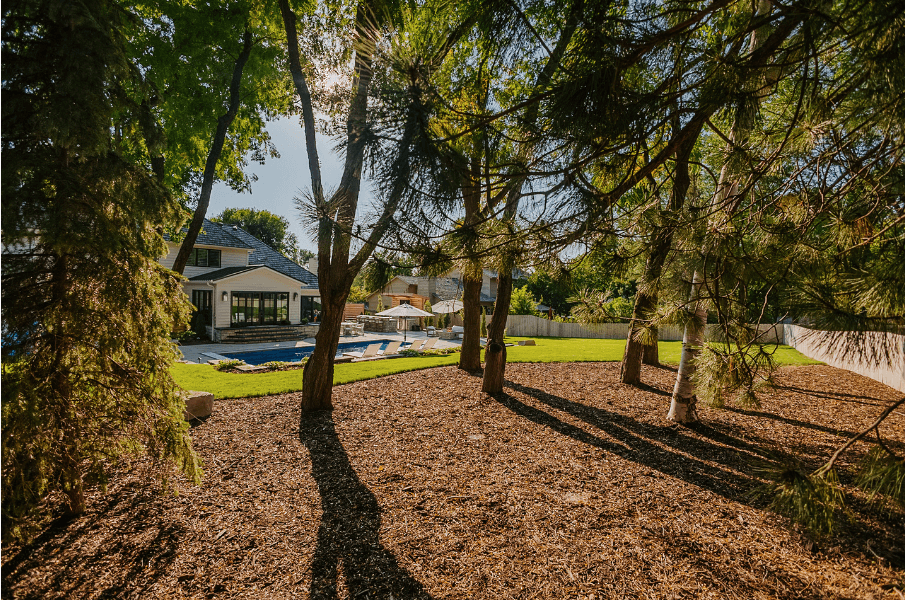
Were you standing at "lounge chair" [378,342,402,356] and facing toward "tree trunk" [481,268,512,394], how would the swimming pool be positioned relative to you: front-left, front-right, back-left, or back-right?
back-right

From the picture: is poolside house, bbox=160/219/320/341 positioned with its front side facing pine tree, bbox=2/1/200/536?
yes

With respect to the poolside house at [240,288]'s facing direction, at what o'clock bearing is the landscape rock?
The landscape rock is roughly at 12 o'clock from the poolside house.

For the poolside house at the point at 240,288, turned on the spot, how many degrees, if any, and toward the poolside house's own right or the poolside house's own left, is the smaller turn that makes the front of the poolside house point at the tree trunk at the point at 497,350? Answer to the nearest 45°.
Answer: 0° — it already faces it

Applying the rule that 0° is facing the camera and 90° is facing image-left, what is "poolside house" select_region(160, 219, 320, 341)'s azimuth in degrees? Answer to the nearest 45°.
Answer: approximately 0°

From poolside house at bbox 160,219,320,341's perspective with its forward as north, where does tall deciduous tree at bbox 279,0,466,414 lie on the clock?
The tall deciduous tree is roughly at 12 o'clock from the poolside house.

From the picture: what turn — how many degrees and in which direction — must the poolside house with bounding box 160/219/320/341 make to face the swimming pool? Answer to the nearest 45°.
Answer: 0° — it already faces it
